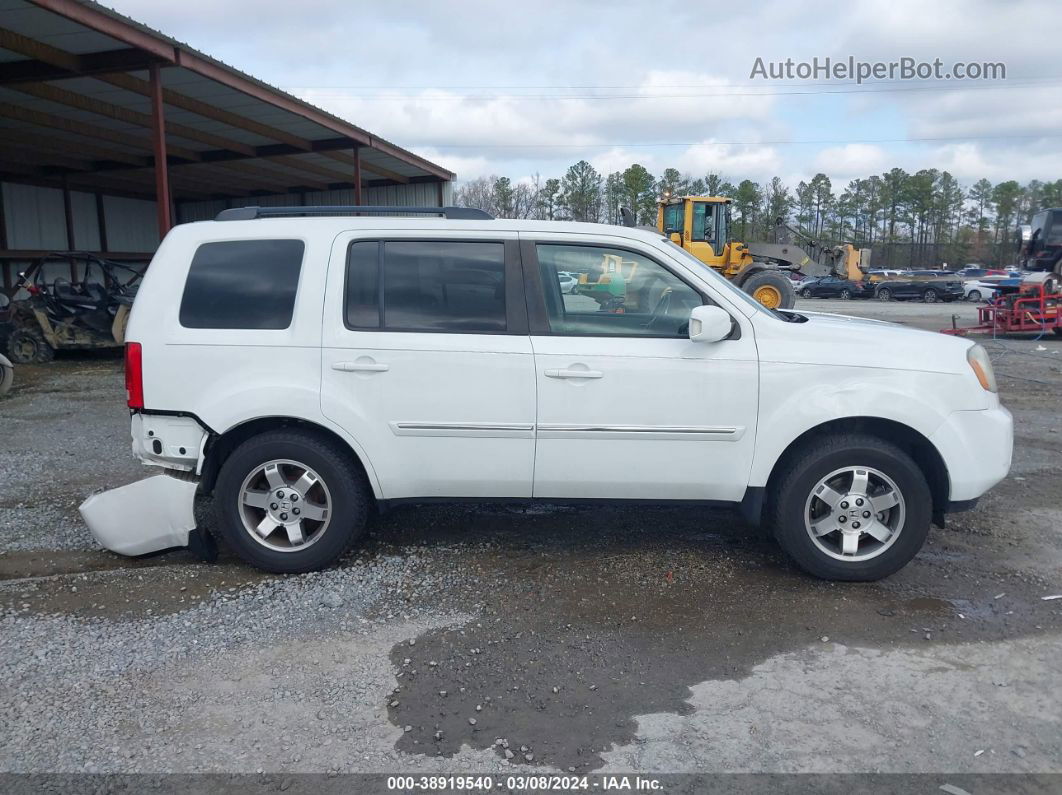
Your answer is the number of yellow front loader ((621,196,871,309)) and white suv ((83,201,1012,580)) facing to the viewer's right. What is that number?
2

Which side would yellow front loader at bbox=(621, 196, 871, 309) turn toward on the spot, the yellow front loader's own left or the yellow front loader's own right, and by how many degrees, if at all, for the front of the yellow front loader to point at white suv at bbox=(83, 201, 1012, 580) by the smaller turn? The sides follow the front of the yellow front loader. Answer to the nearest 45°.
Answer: approximately 90° to the yellow front loader's own right

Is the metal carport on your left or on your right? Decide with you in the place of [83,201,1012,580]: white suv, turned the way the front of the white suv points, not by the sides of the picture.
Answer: on your left

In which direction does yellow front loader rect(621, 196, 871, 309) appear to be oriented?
to the viewer's right

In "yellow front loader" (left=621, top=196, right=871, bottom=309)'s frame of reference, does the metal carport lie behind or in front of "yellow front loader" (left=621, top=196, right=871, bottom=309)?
behind

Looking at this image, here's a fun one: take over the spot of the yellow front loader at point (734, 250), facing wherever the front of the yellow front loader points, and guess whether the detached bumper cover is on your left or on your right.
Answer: on your right

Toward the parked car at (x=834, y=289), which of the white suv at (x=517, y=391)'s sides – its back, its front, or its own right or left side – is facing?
left

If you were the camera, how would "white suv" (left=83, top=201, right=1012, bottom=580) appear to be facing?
facing to the right of the viewer

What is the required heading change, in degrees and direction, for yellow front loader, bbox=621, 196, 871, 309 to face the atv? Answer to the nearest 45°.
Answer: approximately 135° to its right

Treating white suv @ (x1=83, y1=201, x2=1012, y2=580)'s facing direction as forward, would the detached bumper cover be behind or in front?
behind
